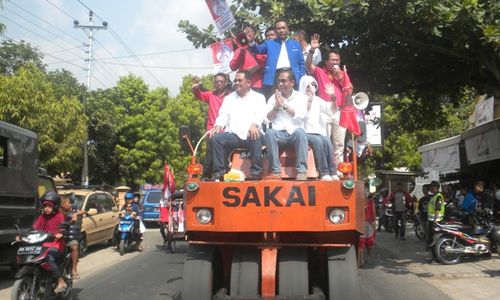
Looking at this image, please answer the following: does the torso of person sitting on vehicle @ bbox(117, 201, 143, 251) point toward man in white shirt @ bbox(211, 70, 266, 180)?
yes

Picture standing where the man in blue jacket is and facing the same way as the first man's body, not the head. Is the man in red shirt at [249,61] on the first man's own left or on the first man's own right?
on the first man's own right

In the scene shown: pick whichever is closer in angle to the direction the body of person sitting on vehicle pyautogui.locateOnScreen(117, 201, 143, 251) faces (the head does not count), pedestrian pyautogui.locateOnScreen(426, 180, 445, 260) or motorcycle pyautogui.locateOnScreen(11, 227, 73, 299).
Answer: the motorcycle

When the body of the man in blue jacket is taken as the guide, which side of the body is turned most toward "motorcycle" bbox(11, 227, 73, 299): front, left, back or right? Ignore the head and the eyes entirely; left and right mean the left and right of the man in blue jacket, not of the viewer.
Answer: right

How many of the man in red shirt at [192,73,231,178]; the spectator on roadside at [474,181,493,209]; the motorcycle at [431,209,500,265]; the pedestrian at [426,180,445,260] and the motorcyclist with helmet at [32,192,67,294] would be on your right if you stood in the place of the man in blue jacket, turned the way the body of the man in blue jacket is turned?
2

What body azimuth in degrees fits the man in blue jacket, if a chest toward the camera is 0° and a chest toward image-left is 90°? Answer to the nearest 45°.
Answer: approximately 0°
